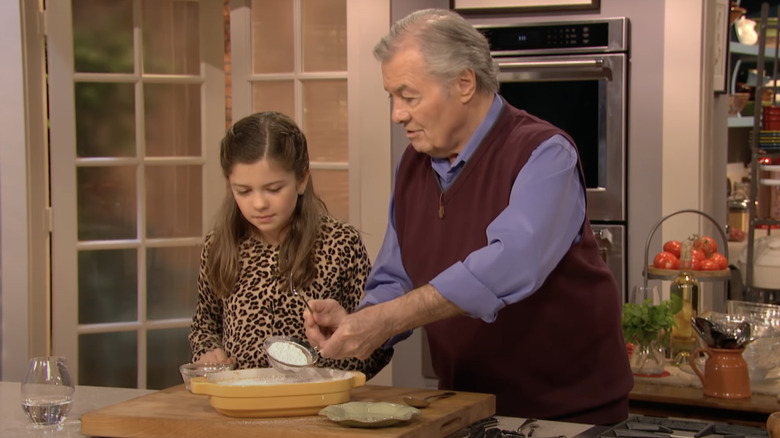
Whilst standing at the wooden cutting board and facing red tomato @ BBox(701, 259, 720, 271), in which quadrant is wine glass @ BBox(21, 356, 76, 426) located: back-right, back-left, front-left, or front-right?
back-left

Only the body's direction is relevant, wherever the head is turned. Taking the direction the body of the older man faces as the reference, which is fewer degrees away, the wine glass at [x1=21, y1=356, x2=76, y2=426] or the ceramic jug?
the wine glass

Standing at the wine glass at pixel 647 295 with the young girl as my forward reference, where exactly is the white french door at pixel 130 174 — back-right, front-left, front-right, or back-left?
front-right

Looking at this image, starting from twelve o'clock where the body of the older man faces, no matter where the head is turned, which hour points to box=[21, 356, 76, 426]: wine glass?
The wine glass is roughly at 1 o'clock from the older man.

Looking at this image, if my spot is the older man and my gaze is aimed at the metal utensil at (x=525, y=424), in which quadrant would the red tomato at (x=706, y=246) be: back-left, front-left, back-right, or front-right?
back-left

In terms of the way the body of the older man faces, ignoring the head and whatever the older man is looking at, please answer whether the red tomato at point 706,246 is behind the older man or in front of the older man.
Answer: behind

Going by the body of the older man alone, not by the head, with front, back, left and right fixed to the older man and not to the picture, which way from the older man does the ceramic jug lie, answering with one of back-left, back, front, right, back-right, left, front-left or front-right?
back

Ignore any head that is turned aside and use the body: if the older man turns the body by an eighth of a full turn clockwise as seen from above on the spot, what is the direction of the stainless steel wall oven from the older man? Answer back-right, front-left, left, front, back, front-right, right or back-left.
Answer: right

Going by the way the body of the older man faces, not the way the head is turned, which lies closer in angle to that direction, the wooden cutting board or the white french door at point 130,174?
the wooden cutting board

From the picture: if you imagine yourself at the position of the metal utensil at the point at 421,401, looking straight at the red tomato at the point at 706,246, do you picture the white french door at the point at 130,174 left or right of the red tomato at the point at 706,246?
left

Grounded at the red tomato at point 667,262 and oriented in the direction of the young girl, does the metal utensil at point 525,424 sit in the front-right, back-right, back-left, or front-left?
front-left

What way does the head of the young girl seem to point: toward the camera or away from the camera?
toward the camera

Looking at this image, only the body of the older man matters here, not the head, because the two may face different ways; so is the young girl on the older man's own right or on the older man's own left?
on the older man's own right

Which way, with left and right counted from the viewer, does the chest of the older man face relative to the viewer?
facing the viewer and to the left of the viewer
